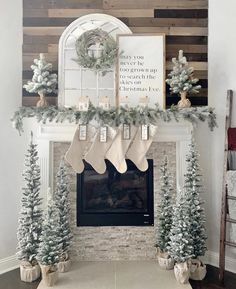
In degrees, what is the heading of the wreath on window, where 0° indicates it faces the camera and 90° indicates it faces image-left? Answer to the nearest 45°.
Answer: approximately 0°

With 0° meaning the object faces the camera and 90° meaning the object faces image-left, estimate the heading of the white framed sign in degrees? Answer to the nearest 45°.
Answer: approximately 0°

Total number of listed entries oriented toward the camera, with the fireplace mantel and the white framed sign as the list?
2
